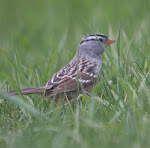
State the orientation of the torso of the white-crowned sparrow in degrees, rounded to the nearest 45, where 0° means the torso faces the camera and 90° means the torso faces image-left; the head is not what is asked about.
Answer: approximately 270°
